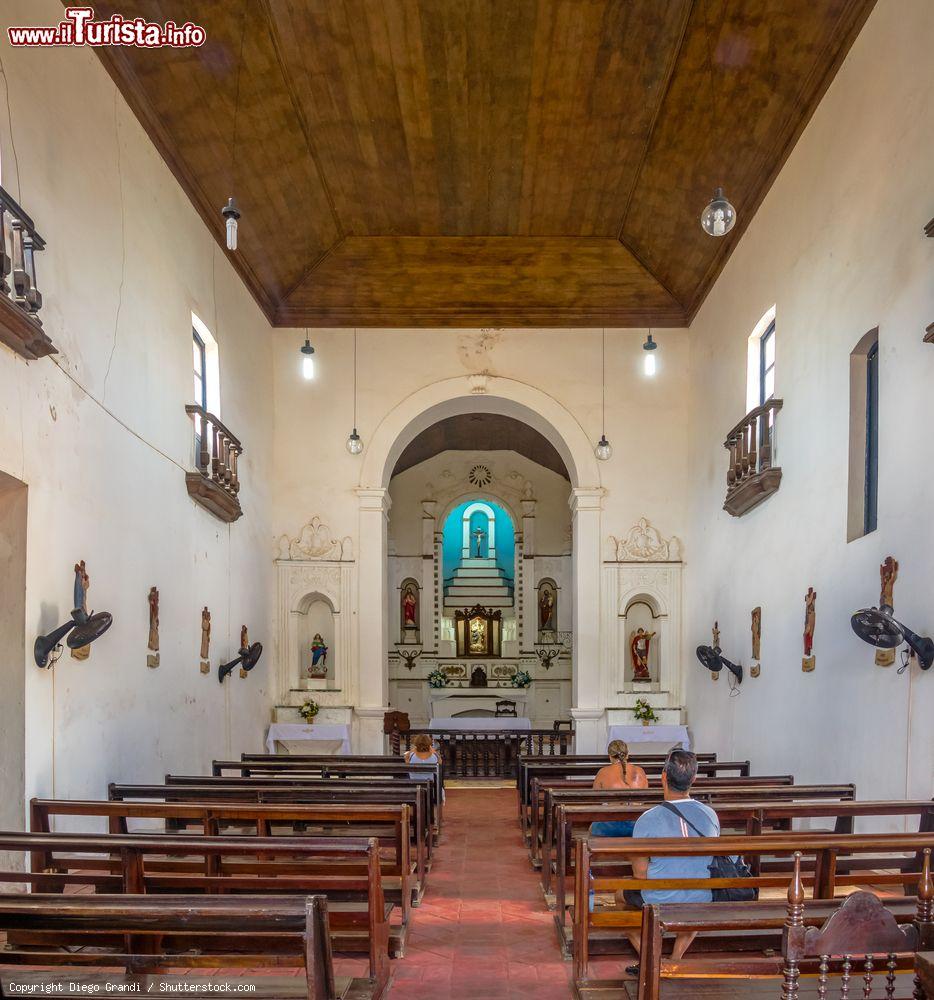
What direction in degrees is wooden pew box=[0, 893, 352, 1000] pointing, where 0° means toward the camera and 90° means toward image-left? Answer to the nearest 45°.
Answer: approximately 180°

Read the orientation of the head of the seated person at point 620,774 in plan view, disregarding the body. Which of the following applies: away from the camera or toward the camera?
away from the camera

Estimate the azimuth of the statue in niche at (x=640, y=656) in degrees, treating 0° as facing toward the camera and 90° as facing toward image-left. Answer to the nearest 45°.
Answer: approximately 0°

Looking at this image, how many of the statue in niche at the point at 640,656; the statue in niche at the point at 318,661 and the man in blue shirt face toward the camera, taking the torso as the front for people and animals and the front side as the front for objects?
2

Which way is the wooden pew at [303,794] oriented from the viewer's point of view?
away from the camera

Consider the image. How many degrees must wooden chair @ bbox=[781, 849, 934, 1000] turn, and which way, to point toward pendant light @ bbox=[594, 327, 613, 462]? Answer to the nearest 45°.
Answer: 0° — it already faces it

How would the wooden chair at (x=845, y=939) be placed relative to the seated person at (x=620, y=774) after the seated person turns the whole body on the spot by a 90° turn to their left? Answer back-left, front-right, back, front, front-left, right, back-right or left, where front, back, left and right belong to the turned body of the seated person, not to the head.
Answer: left
